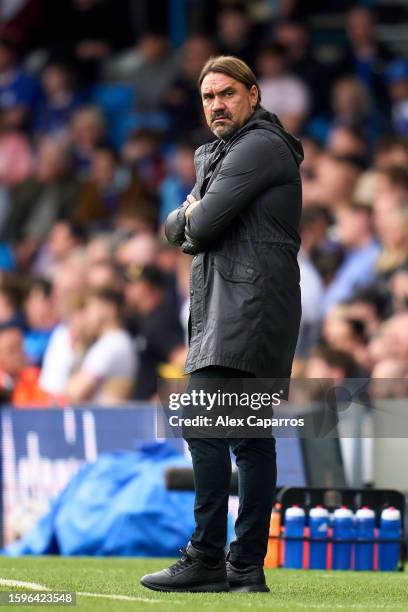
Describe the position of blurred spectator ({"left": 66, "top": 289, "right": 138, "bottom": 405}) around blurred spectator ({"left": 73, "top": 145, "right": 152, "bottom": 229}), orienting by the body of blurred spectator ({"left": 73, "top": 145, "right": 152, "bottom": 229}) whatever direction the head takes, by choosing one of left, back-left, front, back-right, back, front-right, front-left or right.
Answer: front-left

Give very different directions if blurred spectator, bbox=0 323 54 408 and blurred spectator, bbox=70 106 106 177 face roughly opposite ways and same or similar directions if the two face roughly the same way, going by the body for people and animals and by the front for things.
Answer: same or similar directions

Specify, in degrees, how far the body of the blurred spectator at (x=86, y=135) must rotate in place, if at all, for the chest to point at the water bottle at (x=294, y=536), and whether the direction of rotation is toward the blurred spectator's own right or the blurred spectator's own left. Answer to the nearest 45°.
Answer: approximately 45° to the blurred spectator's own left

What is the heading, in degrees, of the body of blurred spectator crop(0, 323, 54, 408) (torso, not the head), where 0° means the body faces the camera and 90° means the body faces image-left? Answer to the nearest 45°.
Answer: approximately 45°

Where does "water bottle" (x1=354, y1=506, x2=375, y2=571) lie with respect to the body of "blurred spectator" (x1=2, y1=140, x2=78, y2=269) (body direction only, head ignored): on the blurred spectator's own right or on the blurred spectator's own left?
on the blurred spectator's own left

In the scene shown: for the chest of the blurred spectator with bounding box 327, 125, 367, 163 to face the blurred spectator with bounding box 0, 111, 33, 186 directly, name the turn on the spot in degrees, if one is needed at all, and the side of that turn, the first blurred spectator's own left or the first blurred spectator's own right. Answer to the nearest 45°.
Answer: approximately 90° to the first blurred spectator's own right

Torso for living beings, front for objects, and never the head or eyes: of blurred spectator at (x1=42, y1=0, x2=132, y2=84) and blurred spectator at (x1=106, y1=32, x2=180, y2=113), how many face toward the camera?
2

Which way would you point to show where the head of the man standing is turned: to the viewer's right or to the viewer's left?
to the viewer's left

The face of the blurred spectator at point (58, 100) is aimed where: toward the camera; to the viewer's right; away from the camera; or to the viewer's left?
toward the camera

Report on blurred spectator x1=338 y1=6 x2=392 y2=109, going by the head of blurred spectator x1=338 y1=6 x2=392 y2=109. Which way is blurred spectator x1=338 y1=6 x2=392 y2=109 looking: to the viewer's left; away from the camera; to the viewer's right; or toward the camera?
toward the camera

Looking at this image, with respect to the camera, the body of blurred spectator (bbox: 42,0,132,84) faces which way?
toward the camera

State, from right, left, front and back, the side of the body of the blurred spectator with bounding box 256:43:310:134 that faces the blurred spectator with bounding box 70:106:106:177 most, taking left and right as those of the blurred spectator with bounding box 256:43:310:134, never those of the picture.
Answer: right

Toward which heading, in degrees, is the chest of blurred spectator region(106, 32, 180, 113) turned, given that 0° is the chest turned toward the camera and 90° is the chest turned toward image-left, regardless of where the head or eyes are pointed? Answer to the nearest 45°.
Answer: approximately 0°

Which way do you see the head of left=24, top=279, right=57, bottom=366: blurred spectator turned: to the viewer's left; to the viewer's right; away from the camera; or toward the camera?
toward the camera

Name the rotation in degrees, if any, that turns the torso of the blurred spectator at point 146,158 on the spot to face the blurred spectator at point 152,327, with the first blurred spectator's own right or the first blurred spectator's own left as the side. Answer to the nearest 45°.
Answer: approximately 45° to the first blurred spectator's own left

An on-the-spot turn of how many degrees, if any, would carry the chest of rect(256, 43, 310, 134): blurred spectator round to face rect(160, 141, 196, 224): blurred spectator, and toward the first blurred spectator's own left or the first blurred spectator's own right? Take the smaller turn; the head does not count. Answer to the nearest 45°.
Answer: approximately 45° to the first blurred spectator's own right

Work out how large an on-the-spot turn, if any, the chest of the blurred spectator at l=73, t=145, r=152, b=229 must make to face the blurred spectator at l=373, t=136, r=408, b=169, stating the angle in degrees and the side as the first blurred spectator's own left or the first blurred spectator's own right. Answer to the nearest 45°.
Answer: approximately 90° to the first blurred spectator's own left

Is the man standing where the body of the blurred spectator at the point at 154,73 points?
yes
